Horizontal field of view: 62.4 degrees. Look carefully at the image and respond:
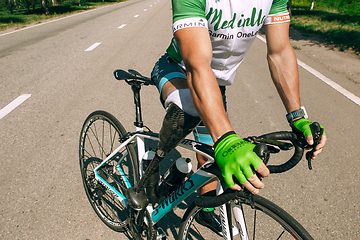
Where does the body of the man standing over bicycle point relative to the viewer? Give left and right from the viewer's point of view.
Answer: facing the viewer and to the right of the viewer
